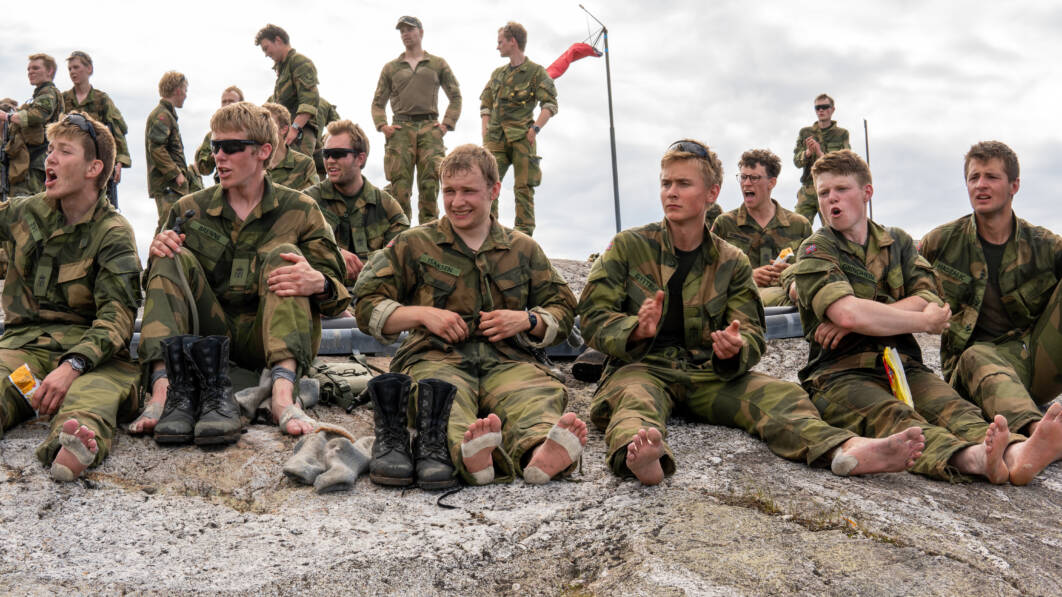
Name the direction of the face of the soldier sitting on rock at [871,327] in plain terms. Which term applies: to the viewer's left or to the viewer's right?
to the viewer's left

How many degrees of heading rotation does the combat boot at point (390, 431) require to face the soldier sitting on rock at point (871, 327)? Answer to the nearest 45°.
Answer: approximately 90° to its left

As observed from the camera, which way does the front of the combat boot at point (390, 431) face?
facing the viewer

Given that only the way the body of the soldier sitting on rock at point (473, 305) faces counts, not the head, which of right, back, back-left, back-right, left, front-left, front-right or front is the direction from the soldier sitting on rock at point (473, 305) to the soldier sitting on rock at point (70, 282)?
right

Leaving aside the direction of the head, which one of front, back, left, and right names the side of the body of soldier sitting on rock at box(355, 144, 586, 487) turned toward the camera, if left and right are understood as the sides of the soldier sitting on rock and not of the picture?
front

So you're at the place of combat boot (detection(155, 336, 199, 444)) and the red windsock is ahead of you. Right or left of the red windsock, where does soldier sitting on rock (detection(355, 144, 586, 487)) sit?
right

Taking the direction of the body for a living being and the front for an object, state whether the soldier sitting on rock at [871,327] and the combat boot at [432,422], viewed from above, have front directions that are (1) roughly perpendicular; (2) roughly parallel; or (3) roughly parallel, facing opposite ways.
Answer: roughly parallel

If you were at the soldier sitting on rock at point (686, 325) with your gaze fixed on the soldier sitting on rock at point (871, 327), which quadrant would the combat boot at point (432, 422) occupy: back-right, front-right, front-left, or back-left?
back-right

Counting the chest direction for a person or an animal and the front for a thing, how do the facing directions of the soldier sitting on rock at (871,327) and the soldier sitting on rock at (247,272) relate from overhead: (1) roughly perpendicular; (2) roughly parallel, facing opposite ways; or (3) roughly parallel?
roughly parallel

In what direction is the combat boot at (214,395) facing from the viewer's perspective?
toward the camera

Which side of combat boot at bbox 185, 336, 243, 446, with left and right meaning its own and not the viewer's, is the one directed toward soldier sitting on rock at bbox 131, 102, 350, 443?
back
